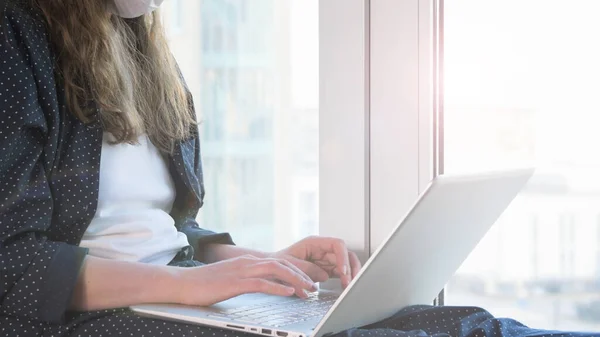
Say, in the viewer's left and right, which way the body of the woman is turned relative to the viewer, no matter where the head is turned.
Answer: facing the viewer and to the right of the viewer

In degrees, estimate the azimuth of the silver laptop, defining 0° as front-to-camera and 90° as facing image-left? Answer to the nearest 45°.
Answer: approximately 135°

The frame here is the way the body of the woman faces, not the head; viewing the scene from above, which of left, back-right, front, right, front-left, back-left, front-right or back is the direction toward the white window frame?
left
